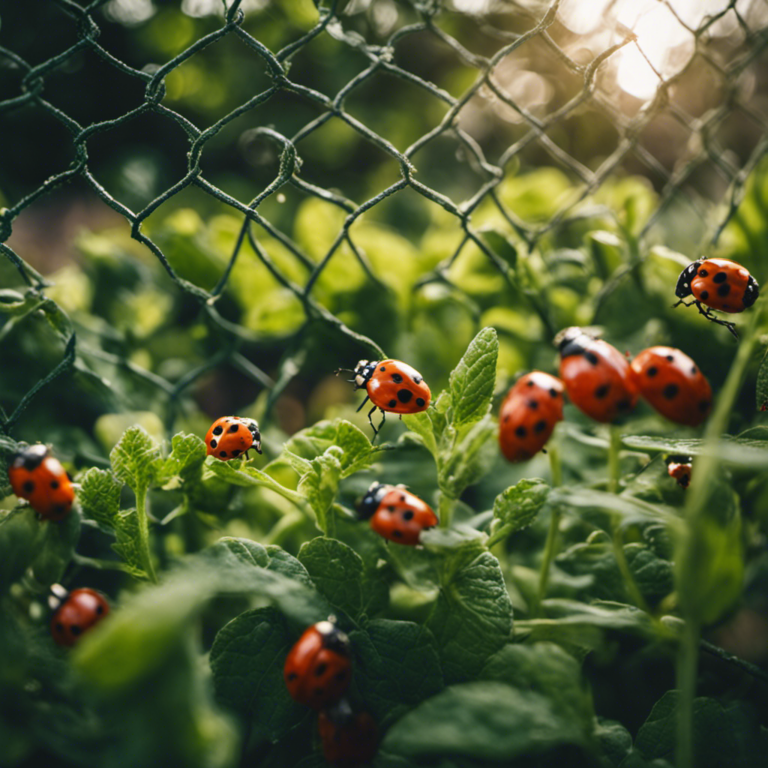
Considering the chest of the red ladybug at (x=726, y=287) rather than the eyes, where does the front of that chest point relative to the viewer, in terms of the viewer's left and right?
facing to the left of the viewer

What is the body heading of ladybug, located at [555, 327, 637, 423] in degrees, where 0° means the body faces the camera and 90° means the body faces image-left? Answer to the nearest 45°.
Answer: approximately 135°

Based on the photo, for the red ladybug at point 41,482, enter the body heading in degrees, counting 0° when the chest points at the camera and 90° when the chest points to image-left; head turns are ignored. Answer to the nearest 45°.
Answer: approximately 135°
